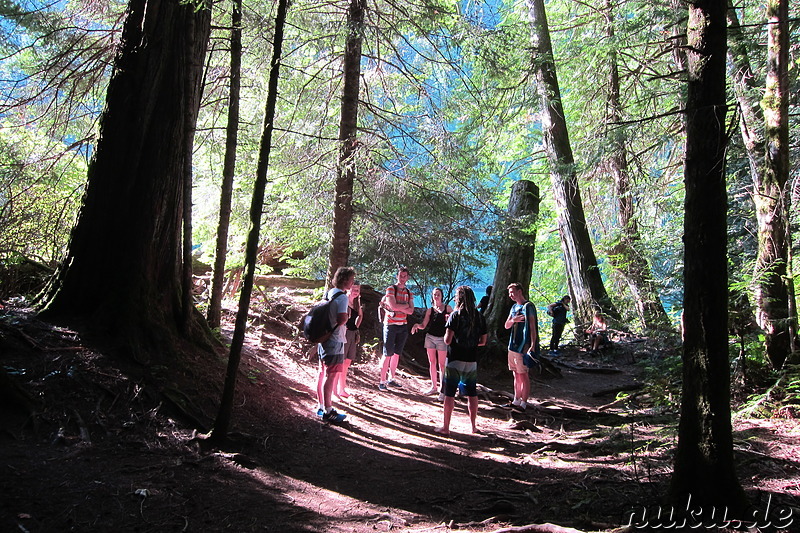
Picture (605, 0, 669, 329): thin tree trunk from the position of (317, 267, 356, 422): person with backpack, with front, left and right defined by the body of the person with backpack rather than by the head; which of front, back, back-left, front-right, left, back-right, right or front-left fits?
front-left

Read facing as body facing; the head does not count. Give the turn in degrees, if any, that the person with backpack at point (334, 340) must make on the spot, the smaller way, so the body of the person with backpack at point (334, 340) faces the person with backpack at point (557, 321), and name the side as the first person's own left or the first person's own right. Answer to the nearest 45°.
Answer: approximately 45° to the first person's own left

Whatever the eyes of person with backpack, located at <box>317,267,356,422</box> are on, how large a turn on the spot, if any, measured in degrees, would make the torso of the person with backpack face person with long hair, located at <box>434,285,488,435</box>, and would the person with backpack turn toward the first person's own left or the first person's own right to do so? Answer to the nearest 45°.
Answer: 0° — they already face them

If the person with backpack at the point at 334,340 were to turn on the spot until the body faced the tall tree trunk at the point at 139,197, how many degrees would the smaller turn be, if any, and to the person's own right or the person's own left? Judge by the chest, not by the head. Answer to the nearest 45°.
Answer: approximately 180°

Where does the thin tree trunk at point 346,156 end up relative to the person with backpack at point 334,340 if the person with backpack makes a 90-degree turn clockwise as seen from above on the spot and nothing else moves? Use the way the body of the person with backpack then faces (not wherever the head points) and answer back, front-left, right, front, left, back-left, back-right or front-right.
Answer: back

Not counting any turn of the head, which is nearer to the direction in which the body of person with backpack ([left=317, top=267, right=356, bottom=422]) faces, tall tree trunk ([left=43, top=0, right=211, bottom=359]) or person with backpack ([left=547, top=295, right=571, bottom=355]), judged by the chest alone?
the person with backpack

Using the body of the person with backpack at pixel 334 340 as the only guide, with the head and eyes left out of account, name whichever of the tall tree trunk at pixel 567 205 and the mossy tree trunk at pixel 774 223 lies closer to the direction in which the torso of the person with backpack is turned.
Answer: the mossy tree trunk

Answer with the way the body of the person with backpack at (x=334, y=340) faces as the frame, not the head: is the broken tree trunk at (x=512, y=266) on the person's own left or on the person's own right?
on the person's own left

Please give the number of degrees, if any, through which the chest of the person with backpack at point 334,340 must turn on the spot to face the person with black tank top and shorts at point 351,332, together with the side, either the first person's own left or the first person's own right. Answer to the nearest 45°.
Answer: approximately 90° to the first person's own left

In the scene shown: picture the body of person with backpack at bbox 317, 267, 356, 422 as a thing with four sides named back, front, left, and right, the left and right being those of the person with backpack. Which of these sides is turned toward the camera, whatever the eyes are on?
right
